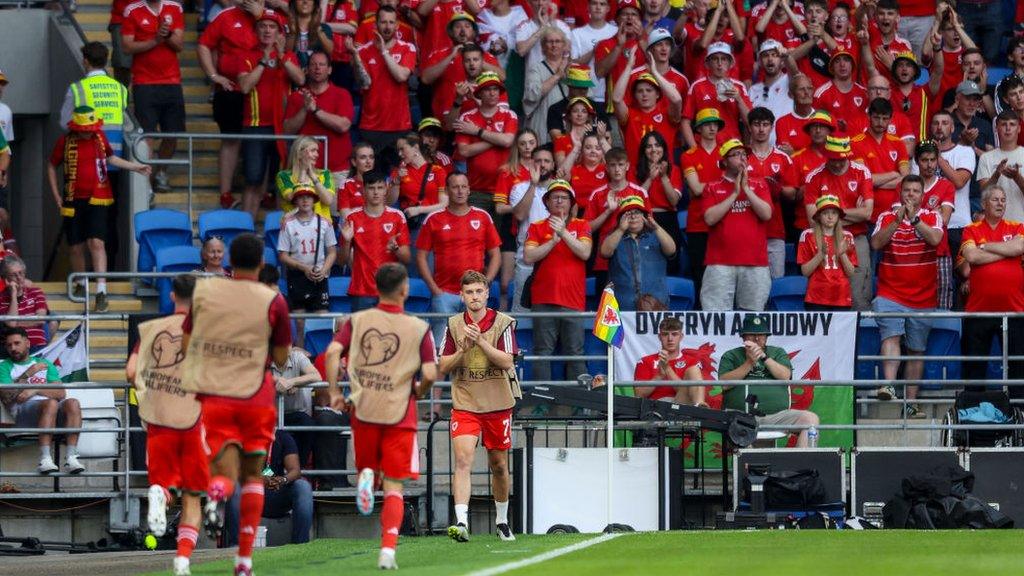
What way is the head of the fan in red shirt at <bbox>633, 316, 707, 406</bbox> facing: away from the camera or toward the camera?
toward the camera

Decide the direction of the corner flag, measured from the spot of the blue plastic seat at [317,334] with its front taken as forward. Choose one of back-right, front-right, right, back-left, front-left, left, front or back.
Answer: front-left

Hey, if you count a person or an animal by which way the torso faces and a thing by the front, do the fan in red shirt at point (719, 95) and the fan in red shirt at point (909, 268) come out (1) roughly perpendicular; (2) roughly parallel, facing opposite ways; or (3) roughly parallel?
roughly parallel

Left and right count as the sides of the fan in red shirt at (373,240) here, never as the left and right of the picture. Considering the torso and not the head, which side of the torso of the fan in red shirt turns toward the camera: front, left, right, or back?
front

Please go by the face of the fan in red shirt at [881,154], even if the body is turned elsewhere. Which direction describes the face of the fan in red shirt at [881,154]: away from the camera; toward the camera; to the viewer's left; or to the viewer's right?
toward the camera

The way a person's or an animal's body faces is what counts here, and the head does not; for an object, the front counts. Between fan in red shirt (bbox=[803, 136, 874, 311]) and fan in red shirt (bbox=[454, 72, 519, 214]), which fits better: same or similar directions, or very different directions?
same or similar directions

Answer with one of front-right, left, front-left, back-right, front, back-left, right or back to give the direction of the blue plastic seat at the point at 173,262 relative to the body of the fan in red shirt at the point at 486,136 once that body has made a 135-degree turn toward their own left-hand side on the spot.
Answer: back-left

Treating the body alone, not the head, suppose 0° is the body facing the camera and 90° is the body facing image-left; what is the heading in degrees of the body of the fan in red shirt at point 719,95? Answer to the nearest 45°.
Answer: approximately 0°

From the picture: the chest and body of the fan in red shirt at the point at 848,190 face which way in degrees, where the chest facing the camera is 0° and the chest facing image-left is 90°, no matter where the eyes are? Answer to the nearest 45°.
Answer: approximately 0°

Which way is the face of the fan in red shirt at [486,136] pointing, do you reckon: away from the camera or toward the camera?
toward the camera

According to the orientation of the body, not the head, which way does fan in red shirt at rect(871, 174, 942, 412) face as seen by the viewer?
toward the camera

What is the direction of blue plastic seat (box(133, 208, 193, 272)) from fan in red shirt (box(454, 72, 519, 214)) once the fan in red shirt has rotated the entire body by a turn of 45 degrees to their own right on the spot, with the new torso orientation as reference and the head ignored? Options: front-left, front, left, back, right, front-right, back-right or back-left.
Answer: front-right

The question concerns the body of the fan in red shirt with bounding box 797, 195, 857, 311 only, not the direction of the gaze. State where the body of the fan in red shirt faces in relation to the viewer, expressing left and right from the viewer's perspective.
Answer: facing the viewer

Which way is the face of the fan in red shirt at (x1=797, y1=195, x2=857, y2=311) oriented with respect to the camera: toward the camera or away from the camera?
toward the camera

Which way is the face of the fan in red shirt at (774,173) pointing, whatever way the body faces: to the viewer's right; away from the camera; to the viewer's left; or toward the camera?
toward the camera
